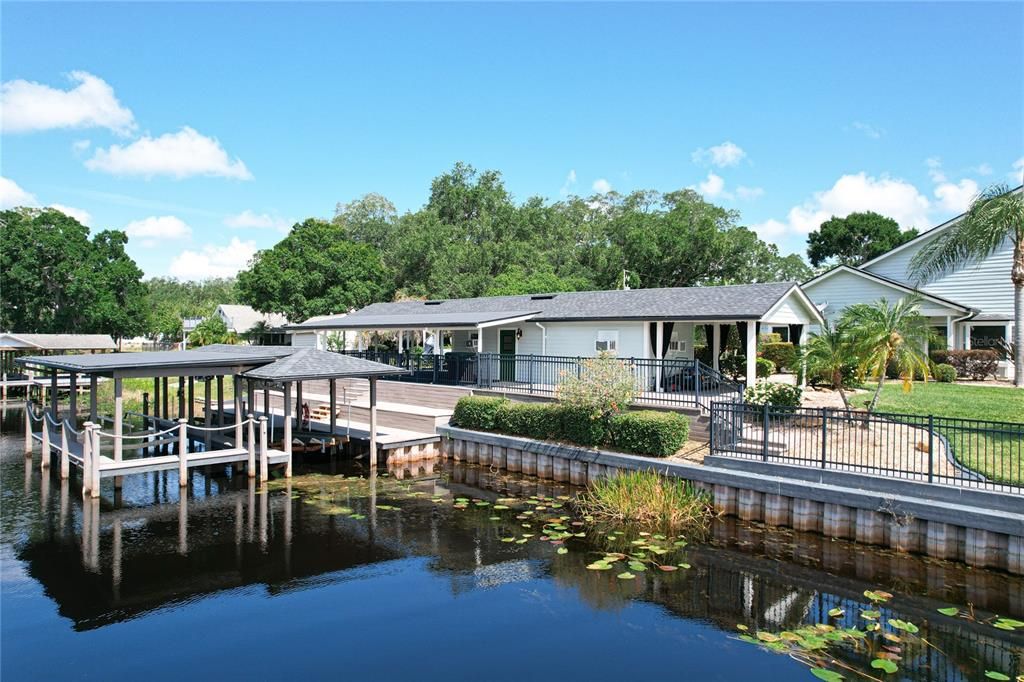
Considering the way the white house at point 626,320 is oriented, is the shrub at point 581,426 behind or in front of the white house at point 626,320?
in front

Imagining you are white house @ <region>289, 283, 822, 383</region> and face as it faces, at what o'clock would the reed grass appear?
The reed grass is roughly at 12 o'clock from the white house.

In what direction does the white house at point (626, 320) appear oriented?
toward the camera

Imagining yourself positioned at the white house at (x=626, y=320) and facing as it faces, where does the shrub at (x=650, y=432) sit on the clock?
The shrub is roughly at 12 o'clock from the white house.

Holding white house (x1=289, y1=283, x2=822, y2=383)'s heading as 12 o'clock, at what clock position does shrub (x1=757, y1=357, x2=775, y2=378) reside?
The shrub is roughly at 9 o'clock from the white house.

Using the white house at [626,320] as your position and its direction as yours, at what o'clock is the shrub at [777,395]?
The shrub is roughly at 11 o'clock from the white house.

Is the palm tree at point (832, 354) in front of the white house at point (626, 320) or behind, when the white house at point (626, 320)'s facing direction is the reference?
in front

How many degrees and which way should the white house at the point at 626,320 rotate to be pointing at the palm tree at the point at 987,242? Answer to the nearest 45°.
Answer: approximately 90° to its left

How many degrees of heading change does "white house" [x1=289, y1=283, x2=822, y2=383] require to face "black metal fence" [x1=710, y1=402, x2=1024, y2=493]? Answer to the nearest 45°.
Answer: approximately 45° to its left

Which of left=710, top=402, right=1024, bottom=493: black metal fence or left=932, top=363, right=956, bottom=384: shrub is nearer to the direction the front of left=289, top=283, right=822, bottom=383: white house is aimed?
the black metal fence

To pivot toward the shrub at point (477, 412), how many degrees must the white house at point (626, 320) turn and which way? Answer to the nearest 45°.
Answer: approximately 45° to its right

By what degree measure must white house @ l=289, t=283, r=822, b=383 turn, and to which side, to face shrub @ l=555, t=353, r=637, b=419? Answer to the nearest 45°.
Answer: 0° — it already faces it
